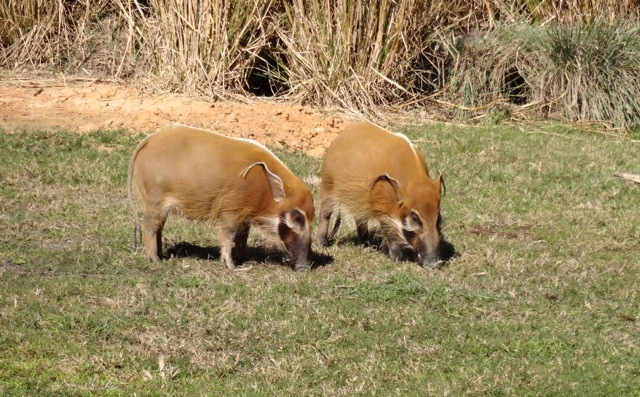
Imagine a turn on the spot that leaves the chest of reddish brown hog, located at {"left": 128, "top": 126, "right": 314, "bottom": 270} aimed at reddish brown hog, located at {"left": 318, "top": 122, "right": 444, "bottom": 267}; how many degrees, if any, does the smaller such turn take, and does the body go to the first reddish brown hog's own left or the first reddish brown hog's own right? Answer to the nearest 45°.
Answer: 0° — it already faces it

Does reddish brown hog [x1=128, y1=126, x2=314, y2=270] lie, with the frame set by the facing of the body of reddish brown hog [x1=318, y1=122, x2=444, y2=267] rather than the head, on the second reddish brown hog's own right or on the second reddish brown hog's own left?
on the second reddish brown hog's own right

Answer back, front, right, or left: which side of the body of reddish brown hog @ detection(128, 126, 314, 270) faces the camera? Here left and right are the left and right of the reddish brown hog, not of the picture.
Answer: right

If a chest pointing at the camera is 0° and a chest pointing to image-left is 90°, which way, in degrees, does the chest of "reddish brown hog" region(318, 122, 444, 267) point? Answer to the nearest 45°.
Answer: approximately 315°
